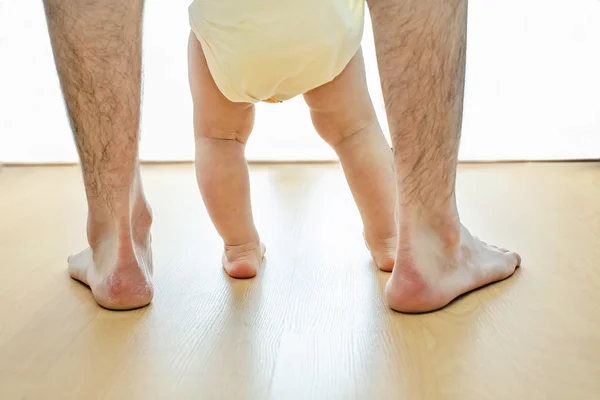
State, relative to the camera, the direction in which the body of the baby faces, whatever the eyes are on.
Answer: away from the camera
